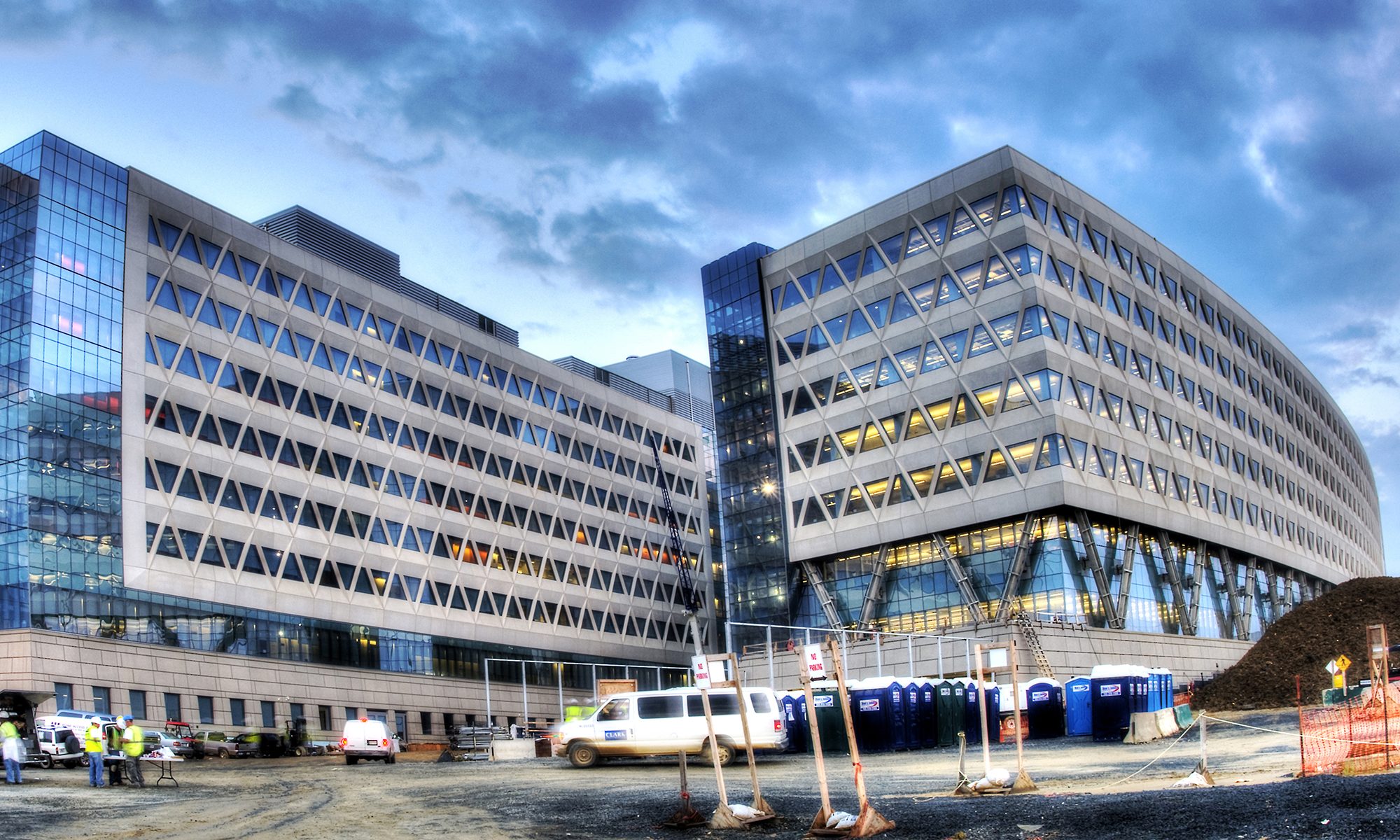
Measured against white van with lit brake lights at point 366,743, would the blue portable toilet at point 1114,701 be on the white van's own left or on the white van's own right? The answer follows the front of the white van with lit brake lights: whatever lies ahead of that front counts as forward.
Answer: on the white van's own right

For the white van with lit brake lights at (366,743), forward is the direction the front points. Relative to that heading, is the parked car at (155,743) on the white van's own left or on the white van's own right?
on the white van's own left

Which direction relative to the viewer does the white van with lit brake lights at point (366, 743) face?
away from the camera

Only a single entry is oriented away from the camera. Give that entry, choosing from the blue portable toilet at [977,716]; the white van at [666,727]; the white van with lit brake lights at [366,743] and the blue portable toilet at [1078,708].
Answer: the white van with lit brake lights

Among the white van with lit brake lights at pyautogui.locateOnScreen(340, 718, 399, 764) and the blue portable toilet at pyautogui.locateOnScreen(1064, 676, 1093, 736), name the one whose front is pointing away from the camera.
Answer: the white van with lit brake lights

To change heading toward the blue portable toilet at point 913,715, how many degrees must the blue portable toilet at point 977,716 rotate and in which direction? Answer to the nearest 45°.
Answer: approximately 90° to its right

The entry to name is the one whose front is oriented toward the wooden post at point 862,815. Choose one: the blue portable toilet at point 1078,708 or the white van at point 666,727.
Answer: the blue portable toilet

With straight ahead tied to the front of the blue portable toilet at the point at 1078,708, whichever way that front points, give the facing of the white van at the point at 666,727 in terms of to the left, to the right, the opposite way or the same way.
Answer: to the right

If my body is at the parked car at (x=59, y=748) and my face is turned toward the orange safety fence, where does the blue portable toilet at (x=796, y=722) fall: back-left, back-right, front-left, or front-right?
front-left

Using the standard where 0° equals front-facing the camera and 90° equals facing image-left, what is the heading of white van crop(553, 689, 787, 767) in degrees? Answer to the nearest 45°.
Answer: approximately 90°

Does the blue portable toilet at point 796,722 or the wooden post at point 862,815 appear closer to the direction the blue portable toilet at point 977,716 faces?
the wooden post

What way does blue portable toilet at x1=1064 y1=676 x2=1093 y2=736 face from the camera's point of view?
toward the camera

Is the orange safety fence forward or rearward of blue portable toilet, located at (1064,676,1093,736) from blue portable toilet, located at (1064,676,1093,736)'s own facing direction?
forward

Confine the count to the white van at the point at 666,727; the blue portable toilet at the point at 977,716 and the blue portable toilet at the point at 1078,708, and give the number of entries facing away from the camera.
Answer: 0

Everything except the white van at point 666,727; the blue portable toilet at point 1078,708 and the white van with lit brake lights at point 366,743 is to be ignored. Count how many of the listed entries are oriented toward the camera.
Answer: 1

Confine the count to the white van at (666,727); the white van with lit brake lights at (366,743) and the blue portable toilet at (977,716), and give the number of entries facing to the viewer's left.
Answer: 1
